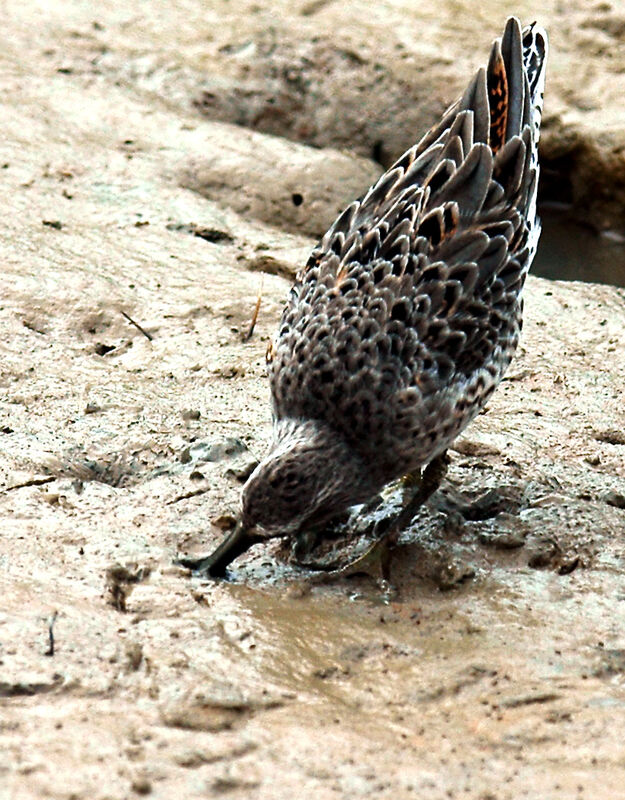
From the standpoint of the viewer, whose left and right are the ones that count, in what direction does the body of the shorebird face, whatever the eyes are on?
facing the viewer and to the left of the viewer

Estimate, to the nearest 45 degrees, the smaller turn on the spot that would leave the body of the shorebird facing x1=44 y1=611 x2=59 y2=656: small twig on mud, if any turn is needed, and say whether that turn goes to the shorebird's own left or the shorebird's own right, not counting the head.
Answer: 0° — it already faces it

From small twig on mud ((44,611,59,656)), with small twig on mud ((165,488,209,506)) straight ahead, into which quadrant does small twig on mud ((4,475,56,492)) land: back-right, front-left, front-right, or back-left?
front-left

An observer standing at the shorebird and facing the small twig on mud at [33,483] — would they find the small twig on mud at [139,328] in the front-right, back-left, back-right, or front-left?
front-right

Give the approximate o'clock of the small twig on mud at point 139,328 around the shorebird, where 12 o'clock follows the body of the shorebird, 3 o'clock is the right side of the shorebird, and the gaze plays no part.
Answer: The small twig on mud is roughly at 3 o'clock from the shorebird.

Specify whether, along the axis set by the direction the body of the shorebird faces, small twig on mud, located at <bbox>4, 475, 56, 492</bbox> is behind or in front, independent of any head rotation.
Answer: in front
